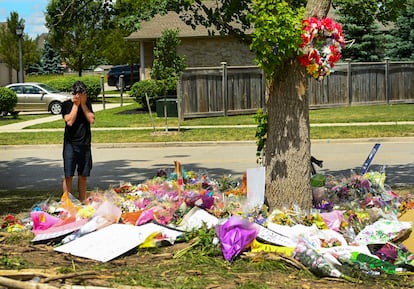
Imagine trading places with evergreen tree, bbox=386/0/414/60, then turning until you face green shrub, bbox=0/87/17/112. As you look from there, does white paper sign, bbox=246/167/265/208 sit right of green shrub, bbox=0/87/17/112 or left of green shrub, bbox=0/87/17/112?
left

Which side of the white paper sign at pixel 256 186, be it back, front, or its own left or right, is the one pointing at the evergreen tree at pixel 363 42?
back

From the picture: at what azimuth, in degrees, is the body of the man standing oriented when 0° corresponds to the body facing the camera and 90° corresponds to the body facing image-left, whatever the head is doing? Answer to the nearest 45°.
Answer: approximately 0°

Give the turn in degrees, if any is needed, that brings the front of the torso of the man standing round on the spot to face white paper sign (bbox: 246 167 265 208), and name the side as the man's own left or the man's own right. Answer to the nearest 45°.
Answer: approximately 45° to the man's own left

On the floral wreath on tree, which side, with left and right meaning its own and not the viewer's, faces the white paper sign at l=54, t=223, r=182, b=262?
right

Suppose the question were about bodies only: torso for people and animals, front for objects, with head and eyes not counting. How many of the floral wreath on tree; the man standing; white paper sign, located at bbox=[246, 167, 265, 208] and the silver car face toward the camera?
3
